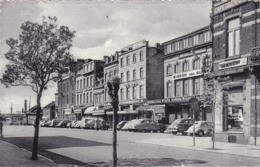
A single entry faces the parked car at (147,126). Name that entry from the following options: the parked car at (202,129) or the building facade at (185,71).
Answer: the building facade

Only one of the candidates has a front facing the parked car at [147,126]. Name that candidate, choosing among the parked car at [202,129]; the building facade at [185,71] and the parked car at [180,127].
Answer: the building facade

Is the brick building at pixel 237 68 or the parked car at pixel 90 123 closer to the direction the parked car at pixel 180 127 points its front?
the brick building

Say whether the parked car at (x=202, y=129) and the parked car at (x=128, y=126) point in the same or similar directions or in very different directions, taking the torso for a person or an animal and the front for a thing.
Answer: same or similar directions

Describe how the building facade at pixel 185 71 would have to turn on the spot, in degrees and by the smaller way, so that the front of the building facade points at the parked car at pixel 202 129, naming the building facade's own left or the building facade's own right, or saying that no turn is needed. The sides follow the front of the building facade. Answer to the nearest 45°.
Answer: approximately 45° to the building facade's own left

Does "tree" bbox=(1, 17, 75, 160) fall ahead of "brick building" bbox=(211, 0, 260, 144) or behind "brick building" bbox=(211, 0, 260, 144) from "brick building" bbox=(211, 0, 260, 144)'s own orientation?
ahead

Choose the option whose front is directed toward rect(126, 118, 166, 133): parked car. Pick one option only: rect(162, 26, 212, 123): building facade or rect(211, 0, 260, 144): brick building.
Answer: the building facade

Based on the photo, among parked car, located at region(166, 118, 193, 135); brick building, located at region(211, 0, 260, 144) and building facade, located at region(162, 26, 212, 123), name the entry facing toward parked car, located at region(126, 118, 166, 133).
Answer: the building facade

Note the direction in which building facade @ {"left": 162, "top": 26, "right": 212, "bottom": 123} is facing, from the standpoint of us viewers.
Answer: facing the viewer and to the left of the viewer

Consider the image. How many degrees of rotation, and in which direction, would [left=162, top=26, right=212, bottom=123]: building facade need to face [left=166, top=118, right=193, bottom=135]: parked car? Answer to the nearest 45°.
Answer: approximately 45° to its left

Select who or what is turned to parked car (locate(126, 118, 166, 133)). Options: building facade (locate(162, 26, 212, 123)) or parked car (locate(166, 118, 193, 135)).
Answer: the building facade
